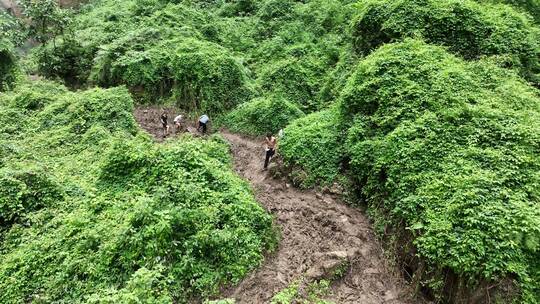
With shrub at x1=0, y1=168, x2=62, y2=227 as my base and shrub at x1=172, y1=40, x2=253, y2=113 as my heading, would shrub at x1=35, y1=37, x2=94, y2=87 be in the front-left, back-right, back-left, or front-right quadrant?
front-left

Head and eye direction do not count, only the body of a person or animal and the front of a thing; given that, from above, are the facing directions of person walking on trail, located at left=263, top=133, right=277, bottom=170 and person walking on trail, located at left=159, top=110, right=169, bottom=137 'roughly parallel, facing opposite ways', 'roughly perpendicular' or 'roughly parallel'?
roughly parallel

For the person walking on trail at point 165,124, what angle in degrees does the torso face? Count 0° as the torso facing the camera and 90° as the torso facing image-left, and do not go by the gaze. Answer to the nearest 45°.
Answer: approximately 0°

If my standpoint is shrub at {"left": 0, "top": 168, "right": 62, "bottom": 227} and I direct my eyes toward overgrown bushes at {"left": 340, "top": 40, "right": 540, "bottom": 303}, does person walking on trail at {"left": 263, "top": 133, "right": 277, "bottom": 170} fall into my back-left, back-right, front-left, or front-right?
front-left

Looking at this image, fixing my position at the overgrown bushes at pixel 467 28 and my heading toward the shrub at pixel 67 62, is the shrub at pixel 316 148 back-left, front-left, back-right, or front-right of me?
front-left

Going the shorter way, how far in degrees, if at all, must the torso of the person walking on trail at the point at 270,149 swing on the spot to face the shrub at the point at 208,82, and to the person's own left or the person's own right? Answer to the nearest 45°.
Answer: approximately 135° to the person's own right

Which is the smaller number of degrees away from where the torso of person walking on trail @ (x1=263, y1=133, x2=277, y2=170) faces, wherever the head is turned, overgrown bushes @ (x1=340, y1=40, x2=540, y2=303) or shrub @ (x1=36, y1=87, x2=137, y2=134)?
the overgrown bushes
